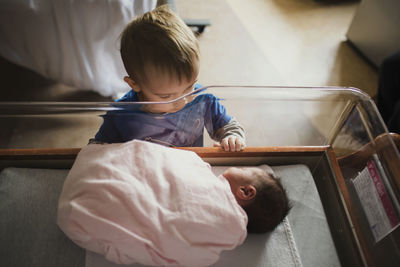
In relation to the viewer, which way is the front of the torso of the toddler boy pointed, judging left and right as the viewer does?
facing the viewer
